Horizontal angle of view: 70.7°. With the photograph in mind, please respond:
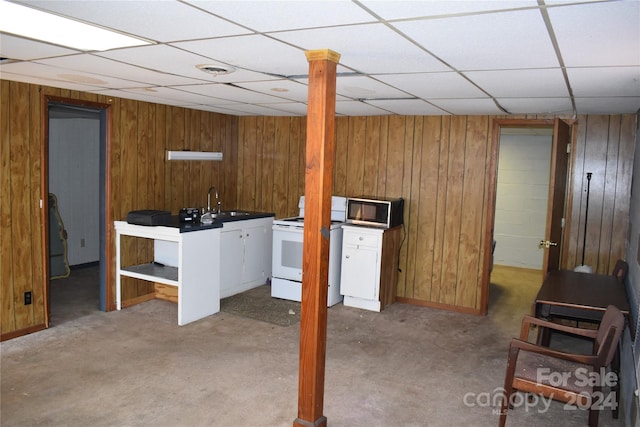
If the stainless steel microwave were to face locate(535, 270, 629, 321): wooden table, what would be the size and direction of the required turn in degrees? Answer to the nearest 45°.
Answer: approximately 90° to its left

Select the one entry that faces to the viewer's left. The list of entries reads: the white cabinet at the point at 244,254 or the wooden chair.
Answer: the wooden chair

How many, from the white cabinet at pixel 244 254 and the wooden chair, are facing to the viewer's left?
1

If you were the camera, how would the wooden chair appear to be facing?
facing to the left of the viewer

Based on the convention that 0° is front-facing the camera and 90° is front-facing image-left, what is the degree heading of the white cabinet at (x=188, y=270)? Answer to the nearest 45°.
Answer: approximately 45°

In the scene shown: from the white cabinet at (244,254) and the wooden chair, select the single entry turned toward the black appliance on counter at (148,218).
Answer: the wooden chair

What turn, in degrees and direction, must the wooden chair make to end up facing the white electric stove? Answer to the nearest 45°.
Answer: approximately 45° to its right
